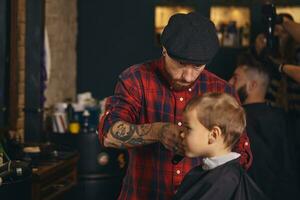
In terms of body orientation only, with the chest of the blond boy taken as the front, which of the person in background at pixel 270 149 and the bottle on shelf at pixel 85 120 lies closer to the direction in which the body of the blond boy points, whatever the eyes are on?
the bottle on shelf

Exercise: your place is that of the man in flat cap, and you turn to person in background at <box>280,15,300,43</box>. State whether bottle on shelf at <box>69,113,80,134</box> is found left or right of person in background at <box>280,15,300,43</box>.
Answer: left

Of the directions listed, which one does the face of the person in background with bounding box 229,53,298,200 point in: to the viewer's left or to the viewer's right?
to the viewer's left

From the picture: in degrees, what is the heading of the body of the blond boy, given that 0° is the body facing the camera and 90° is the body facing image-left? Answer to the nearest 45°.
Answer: approximately 90°

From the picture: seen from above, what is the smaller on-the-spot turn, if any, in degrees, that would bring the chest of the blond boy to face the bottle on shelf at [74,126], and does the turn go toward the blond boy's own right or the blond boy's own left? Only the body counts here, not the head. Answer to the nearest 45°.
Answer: approximately 45° to the blond boy's own right

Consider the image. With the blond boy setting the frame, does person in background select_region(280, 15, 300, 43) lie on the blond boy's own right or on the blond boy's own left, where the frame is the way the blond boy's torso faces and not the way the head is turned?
on the blond boy's own right

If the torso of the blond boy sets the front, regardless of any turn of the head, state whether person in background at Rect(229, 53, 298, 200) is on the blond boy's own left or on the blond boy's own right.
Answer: on the blond boy's own right
